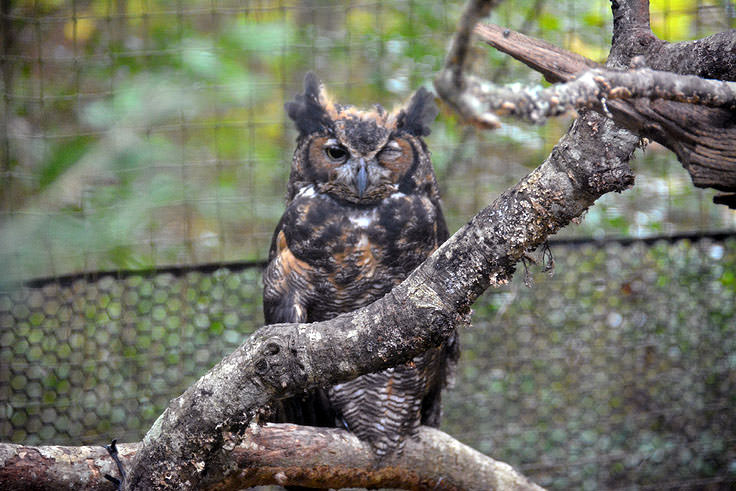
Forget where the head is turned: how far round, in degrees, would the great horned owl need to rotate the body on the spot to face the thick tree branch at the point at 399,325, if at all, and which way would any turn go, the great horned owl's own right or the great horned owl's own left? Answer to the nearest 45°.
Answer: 0° — it already faces it

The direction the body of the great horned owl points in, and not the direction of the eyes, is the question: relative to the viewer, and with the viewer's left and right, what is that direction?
facing the viewer
